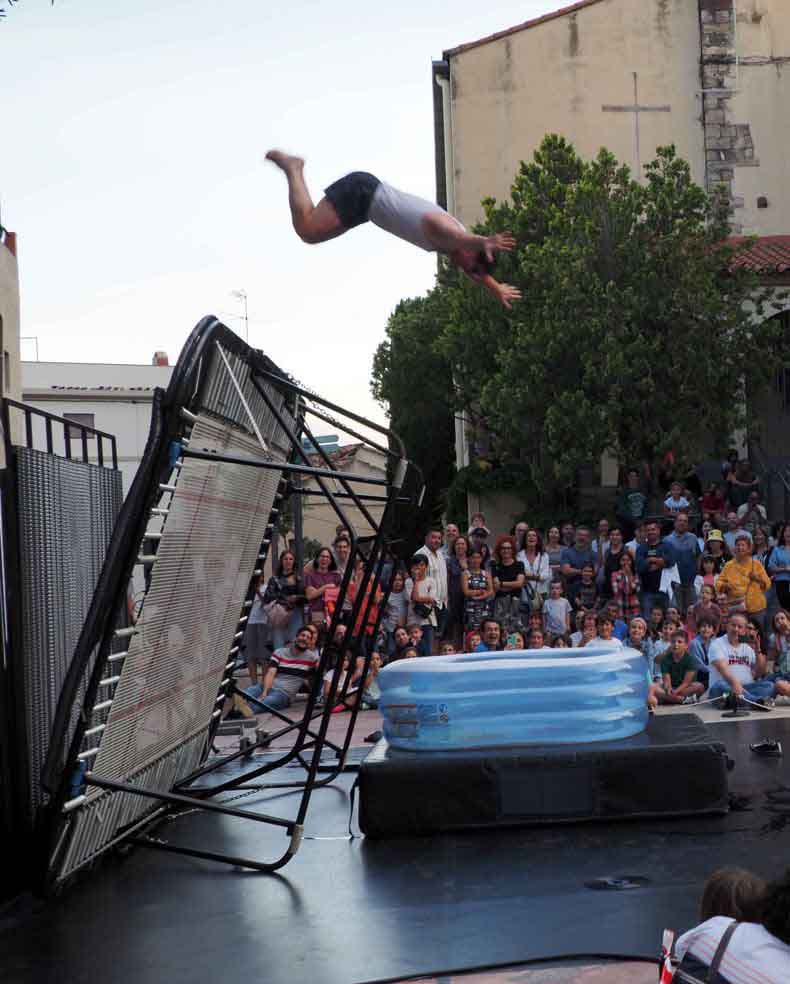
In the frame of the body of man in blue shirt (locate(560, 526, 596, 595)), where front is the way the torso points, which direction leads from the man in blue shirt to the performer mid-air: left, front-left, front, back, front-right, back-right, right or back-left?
front

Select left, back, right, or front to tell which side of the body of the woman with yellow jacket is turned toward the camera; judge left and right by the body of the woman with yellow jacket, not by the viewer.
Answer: front

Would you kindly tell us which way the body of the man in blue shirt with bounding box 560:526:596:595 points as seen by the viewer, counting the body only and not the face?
toward the camera

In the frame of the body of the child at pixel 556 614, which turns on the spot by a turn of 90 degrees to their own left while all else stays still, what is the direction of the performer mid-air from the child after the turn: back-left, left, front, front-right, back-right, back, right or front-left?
right

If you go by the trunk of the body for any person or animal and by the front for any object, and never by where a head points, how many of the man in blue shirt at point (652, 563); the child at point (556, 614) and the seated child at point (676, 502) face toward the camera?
3

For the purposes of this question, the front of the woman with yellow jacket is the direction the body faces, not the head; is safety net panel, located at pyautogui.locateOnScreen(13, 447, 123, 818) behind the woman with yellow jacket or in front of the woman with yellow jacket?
in front

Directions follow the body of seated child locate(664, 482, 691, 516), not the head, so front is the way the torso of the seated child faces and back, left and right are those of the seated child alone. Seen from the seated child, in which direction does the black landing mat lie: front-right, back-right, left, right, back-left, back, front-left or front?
front

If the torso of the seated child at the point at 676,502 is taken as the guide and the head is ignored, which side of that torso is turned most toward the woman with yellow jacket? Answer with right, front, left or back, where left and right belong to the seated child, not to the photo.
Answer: front

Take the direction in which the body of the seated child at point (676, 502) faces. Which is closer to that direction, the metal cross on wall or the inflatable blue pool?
the inflatable blue pool

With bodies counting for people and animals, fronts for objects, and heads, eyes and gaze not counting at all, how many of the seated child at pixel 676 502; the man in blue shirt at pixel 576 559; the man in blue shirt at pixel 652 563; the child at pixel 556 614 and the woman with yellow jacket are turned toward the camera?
5

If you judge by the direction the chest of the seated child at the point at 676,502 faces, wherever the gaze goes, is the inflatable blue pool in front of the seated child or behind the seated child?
in front

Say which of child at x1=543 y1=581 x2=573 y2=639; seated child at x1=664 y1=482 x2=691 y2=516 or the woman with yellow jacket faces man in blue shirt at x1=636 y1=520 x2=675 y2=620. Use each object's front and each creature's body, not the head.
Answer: seated child at x1=664 y1=482 x2=691 y2=516

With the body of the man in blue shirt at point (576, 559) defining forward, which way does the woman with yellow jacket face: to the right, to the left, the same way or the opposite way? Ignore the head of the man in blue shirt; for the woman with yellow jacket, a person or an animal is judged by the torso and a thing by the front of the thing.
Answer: the same way

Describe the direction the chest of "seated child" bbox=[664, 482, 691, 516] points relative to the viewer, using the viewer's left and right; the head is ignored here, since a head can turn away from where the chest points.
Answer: facing the viewer

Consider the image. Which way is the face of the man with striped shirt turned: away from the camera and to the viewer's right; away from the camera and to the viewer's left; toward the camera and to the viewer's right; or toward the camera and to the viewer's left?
toward the camera and to the viewer's right

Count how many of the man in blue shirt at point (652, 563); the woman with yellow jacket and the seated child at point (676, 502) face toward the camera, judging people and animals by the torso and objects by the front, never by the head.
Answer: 3
